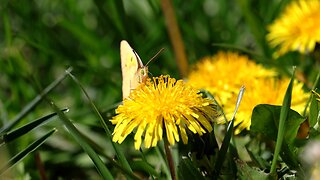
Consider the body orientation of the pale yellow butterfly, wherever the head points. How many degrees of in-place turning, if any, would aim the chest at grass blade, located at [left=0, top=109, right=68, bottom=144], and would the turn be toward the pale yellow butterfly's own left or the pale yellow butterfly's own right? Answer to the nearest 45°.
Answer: approximately 180°

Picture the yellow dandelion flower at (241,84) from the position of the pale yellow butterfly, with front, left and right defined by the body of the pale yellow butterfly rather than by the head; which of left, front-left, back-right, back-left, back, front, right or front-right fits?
front-left

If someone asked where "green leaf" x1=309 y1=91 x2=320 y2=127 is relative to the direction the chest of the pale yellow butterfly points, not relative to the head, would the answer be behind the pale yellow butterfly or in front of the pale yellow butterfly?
in front

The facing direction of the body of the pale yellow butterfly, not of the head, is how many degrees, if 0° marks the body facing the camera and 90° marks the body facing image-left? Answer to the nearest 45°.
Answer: approximately 270°
